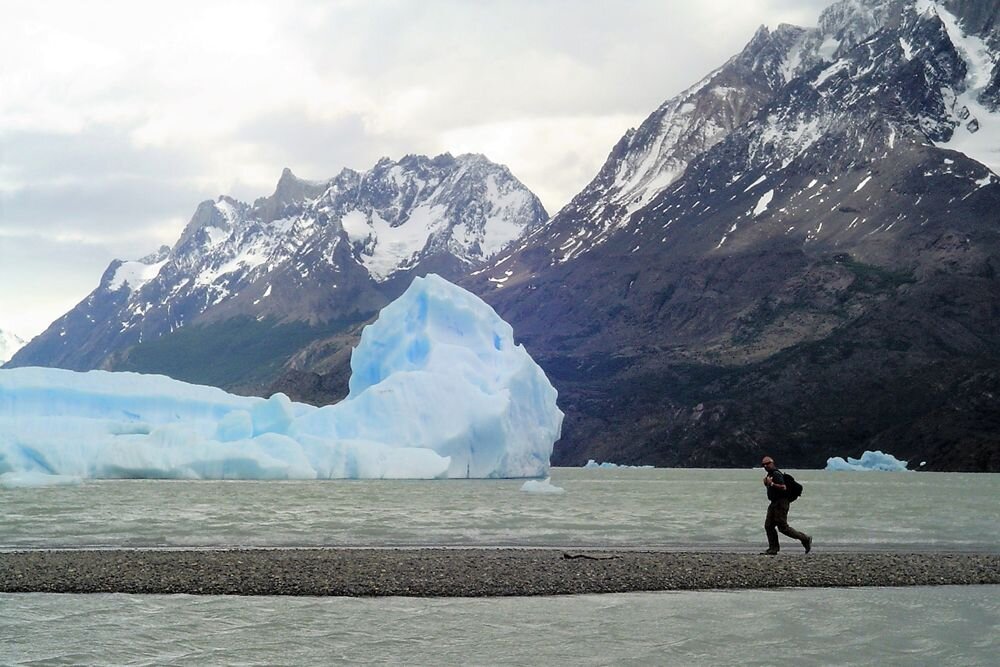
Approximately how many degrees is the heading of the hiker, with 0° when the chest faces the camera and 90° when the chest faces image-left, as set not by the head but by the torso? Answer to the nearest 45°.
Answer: approximately 90°
